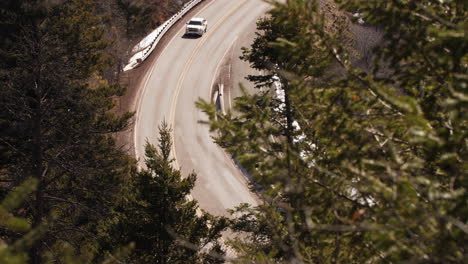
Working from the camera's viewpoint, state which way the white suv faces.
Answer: facing the viewer and to the left of the viewer

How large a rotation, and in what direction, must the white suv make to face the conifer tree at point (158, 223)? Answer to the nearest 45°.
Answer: approximately 45° to its left

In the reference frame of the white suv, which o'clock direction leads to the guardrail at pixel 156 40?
The guardrail is roughly at 1 o'clock from the white suv.

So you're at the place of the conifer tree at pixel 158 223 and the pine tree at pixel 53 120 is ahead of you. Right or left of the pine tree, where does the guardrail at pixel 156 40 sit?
right

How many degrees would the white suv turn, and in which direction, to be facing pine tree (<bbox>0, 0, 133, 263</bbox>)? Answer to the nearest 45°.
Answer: approximately 45° to its left
